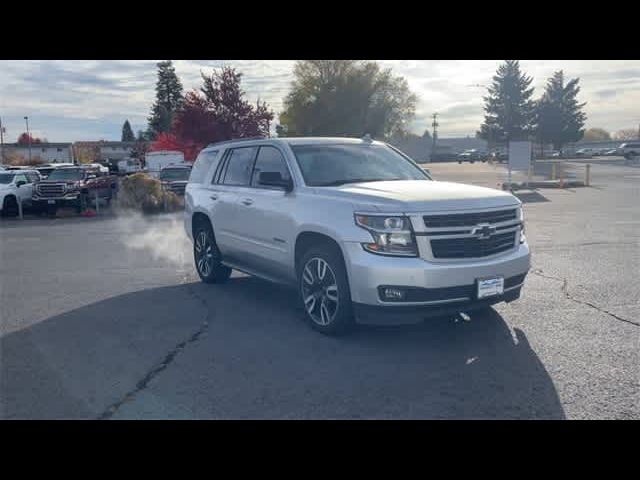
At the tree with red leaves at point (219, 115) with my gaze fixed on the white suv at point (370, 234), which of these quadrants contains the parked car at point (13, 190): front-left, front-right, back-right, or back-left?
front-right

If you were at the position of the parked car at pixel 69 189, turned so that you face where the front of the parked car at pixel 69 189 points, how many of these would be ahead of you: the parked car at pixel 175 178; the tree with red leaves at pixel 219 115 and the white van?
0

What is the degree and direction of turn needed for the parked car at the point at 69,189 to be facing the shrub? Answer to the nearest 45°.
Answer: approximately 90° to its left

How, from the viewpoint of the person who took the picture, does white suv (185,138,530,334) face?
facing the viewer and to the right of the viewer

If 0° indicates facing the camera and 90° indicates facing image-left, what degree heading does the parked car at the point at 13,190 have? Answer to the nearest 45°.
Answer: approximately 45°

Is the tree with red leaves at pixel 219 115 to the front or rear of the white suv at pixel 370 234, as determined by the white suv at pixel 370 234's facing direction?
to the rear

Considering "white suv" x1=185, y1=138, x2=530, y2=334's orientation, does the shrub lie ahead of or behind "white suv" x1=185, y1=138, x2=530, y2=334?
behind

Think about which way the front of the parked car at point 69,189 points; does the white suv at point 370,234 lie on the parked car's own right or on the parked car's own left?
on the parked car's own left

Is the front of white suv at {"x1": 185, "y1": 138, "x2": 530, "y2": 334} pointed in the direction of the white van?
no

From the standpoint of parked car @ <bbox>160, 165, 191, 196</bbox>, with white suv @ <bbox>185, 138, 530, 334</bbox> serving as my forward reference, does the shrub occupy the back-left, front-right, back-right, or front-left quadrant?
front-right

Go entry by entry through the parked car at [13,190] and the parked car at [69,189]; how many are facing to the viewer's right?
0

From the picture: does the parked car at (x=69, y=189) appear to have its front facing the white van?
no

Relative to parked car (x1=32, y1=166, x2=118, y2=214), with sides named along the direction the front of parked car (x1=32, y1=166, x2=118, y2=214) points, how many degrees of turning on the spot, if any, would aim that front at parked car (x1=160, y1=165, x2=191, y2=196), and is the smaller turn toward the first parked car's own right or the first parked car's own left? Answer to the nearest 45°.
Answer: approximately 180°

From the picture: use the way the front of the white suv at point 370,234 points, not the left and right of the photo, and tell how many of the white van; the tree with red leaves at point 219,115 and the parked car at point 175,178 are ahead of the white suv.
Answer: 0

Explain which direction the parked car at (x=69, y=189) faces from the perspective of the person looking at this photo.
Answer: facing the viewer and to the left of the viewer

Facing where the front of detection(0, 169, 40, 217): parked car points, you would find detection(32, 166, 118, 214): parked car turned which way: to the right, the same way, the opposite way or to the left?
the same way

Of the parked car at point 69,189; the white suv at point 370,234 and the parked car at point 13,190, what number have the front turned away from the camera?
0

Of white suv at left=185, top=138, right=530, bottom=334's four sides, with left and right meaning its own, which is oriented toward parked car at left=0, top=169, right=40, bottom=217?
back

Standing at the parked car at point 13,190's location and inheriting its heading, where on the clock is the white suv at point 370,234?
The white suv is roughly at 10 o'clock from the parked car.
